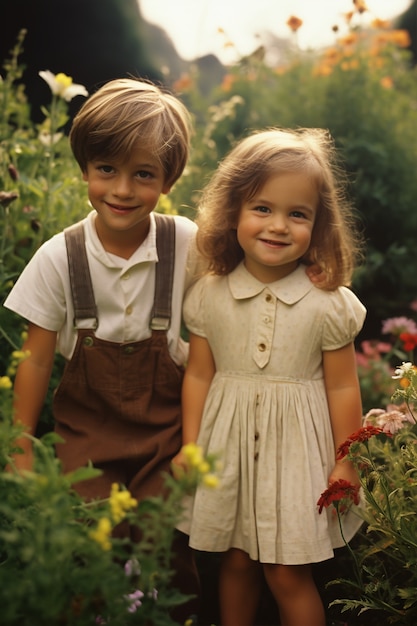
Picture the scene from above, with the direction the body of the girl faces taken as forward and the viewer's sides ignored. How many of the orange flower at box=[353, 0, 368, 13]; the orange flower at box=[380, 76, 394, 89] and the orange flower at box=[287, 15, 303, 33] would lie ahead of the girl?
0

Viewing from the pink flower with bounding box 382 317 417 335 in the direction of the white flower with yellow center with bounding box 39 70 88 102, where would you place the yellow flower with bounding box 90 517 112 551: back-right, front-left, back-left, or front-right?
front-left

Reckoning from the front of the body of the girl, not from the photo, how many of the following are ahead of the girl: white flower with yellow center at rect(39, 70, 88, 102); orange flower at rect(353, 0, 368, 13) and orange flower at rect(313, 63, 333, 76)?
0

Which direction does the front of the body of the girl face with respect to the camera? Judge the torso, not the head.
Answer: toward the camera

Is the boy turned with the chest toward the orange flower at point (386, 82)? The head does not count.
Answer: no

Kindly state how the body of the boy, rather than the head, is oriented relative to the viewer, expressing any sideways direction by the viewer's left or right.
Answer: facing the viewer

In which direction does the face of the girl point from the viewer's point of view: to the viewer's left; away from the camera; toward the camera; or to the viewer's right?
toward the camera

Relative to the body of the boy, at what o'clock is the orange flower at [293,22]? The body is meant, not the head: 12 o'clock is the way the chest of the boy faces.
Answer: The orange flower is roughly at 7 o'clock from the boy.

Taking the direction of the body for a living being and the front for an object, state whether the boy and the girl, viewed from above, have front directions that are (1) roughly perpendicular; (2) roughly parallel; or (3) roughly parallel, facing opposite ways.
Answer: roughly parallel

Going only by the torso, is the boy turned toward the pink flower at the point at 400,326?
no

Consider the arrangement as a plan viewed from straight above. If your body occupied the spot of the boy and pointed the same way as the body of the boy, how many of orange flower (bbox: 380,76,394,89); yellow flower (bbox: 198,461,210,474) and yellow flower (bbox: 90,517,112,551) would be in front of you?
2

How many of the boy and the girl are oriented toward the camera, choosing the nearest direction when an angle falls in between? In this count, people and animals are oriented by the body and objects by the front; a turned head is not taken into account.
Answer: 2

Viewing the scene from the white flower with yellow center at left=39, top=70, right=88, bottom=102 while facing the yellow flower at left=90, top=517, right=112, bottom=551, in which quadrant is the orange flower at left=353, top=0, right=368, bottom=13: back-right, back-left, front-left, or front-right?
back-left

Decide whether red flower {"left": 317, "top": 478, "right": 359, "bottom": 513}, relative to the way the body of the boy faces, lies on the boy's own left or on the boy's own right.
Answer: on the boy's own left

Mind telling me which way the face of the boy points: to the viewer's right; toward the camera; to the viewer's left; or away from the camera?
toward the camera
